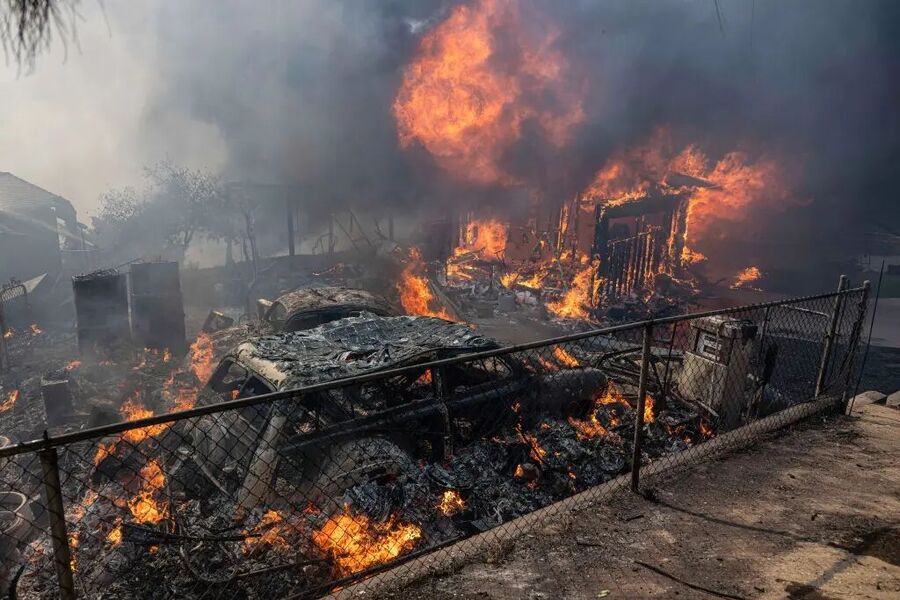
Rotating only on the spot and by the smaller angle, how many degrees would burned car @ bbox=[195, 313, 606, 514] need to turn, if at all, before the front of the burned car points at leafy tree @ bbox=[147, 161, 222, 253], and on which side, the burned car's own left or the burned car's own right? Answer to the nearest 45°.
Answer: approximately 90° to the burned car's own left

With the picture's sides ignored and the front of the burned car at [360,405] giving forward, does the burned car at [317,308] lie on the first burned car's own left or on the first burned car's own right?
on the first burned car's own left
